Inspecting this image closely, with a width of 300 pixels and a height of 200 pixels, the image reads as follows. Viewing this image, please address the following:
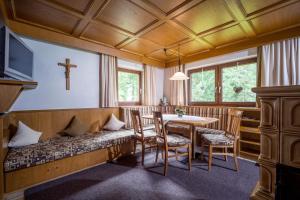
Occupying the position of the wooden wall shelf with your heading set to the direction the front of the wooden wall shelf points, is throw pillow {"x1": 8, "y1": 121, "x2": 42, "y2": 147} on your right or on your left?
on your left

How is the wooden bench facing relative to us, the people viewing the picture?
facing the viewer and to the right of the viewer

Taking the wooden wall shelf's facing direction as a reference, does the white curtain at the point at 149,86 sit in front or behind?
in front

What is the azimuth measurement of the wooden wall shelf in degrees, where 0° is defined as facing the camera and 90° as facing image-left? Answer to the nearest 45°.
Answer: approximately 270°

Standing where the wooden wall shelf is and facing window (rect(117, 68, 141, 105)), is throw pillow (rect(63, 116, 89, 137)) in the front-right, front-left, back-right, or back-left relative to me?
front-left

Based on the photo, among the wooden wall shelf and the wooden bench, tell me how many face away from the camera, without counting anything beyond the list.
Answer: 0
